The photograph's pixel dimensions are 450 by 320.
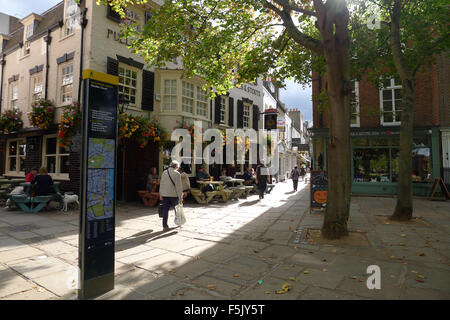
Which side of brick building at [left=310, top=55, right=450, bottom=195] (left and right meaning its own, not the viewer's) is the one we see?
front

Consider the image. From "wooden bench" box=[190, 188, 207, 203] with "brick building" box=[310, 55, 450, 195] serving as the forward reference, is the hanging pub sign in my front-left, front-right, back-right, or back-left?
front-left

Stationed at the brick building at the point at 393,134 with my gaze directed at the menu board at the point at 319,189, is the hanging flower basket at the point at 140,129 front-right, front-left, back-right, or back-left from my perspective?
front-right

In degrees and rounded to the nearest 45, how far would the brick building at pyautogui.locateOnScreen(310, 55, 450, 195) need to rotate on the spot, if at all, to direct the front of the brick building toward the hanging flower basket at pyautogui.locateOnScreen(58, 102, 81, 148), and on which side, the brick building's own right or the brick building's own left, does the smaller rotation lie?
approximately 45° to the brick building's own right

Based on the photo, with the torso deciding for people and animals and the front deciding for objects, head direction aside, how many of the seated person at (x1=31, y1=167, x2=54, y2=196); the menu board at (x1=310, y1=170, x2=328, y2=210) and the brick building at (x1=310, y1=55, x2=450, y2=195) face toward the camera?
2

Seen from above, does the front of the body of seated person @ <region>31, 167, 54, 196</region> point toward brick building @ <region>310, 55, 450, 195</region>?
no

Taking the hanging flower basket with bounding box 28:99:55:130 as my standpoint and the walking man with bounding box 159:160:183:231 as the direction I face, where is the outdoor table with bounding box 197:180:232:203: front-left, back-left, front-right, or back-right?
front-left

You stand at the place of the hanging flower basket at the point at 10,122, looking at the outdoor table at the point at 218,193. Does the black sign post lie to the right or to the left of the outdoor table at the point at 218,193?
right

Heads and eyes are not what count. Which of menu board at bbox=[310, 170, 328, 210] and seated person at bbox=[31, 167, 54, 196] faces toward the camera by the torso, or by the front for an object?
the menu board

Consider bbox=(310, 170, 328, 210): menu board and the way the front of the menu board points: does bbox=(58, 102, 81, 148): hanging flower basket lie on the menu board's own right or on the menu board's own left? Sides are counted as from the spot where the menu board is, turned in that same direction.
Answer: on the menu board's own right

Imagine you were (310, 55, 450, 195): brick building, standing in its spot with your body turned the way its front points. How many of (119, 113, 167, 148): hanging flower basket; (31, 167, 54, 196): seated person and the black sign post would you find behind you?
0

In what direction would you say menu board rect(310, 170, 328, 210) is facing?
toward the camera
